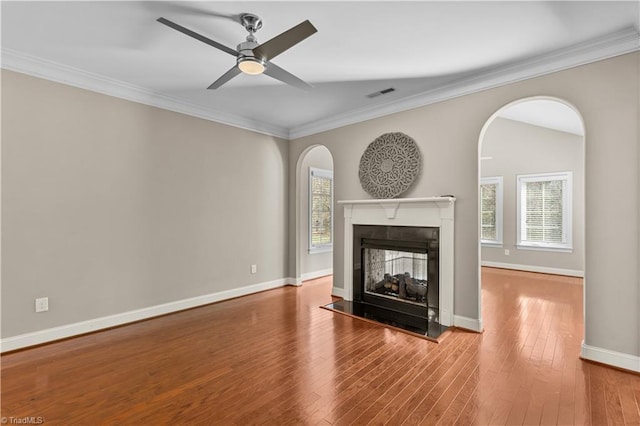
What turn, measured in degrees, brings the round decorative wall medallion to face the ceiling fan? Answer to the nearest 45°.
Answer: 0° — it already faces it

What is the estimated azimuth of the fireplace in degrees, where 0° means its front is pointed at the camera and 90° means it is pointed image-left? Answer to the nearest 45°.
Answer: approximately 45°

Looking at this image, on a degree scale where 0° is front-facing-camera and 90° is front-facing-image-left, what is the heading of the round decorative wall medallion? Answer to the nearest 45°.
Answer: approximately 45°

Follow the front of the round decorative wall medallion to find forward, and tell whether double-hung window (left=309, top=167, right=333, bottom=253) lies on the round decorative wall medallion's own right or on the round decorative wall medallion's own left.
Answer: on the round decorative wall medallion's own right
